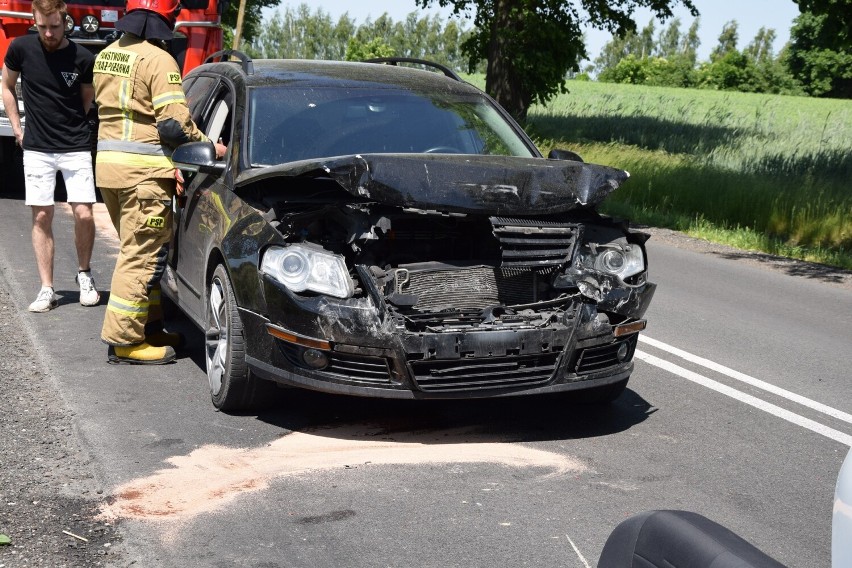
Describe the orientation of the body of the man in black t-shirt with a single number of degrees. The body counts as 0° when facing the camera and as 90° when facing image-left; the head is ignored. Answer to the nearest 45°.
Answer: approximately 0°

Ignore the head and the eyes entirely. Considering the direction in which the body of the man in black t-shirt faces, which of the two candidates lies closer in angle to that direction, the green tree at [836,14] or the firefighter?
the firefighter

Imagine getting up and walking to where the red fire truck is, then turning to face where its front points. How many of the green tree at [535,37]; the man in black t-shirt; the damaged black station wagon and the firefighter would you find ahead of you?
3

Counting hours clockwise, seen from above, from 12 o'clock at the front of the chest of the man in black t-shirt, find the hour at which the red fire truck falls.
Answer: The red fire truck is roughly at 6 o'clock from the man in black t-shirt.

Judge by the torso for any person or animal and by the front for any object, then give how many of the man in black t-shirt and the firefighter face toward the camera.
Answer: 1

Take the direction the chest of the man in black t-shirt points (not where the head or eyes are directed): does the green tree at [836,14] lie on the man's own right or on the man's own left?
on the man's own left

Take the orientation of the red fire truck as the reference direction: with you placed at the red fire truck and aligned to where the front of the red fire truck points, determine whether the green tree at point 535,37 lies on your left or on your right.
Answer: on your left

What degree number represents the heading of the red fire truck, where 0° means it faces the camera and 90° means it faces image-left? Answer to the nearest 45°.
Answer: approximately 0°

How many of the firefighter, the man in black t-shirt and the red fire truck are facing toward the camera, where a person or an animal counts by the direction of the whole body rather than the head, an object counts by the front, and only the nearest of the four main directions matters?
2

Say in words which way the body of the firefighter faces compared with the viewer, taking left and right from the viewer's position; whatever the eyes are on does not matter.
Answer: facing away from the viewer and to the right of the viewer
